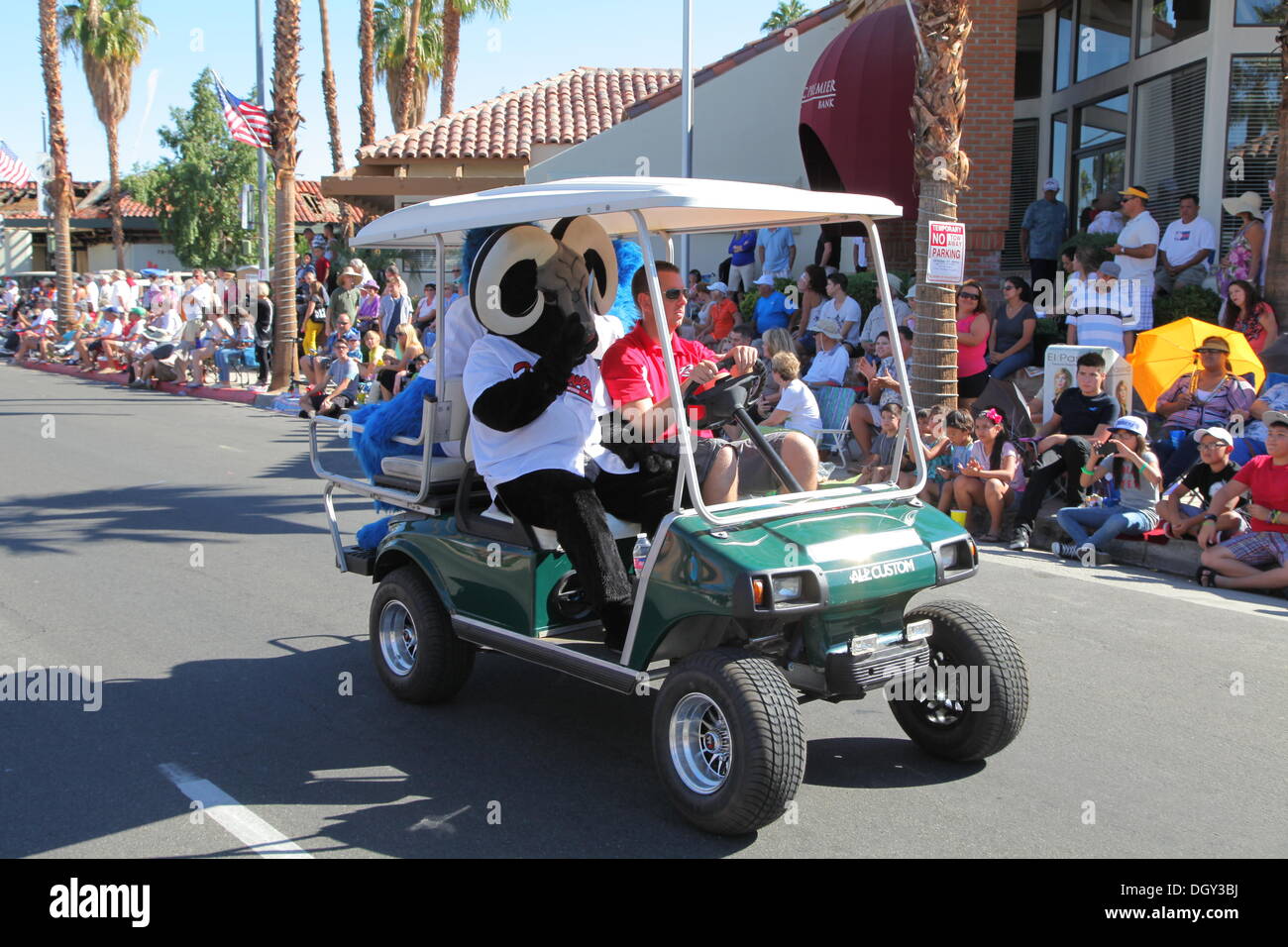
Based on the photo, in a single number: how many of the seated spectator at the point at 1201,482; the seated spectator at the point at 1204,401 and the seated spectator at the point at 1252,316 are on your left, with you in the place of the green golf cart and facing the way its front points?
3

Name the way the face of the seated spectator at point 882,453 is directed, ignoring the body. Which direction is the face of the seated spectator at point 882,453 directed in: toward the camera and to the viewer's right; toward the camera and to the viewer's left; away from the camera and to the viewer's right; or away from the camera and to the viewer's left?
toward the camera and to the viewer's left

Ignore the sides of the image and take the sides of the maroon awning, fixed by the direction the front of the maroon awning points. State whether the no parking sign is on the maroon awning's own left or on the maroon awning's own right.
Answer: on the maroon awning's own left

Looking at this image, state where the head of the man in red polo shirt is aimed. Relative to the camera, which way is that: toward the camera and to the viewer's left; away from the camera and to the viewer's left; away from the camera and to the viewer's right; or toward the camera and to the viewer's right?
toward the camera and to the viewer's right

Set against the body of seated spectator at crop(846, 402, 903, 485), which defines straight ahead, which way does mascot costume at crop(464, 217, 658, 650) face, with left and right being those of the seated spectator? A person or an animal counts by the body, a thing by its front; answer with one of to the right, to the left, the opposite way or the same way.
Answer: to the left

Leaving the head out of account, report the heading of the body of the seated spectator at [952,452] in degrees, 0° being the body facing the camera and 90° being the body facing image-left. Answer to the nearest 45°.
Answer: approximately 45°

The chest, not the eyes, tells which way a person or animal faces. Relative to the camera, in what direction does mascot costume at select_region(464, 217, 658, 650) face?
facing the viewer and to the right of the viewer

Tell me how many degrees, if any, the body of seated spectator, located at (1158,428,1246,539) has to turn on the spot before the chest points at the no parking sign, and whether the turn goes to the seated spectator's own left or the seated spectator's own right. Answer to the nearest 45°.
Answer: approximately 90° to the seated spectator's own right

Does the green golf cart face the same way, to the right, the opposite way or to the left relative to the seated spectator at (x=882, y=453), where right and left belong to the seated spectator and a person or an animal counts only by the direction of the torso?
to the left

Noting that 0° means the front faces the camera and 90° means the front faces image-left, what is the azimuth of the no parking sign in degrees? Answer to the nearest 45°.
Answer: approximately 0°
